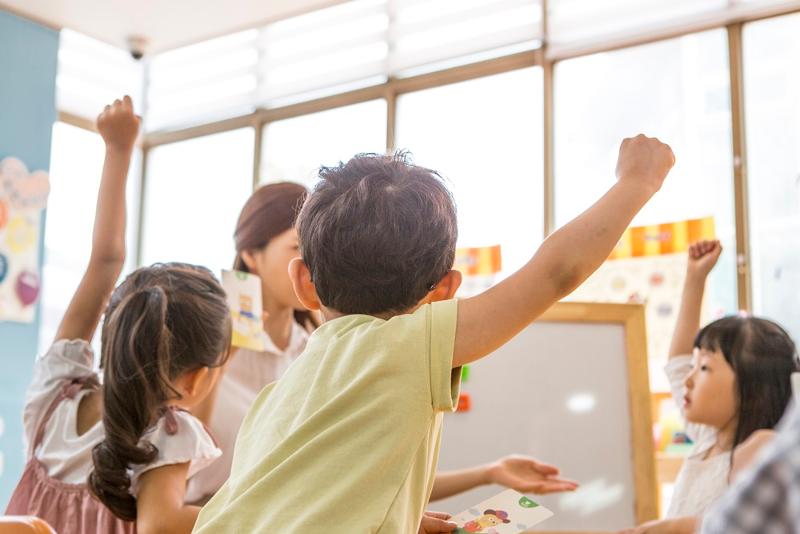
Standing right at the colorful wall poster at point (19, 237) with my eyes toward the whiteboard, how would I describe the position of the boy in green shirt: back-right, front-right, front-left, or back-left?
front-right

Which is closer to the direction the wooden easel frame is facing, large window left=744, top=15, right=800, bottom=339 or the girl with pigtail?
the girl with pigtail

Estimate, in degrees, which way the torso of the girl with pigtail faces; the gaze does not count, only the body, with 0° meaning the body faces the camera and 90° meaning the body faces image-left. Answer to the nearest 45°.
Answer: approximately 225°

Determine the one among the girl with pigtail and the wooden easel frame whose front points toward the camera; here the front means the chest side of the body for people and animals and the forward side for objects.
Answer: the wooden easel frame

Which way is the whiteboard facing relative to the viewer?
toward the camera

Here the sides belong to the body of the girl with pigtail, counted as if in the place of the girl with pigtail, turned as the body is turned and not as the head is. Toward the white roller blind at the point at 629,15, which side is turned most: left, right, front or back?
front

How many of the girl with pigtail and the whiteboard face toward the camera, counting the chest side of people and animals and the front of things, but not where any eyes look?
1

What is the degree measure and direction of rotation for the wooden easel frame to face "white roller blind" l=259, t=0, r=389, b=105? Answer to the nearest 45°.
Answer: approximately 135° to its right

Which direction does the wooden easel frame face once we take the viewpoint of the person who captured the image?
facing the viewer

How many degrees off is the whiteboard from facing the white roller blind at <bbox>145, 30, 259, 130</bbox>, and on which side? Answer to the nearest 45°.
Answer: approximately 135° to its right

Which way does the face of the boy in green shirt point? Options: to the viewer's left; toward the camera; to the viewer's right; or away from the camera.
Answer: away from the camera

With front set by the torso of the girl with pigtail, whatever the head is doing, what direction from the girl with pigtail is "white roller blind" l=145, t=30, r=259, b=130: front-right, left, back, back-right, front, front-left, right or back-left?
front-left

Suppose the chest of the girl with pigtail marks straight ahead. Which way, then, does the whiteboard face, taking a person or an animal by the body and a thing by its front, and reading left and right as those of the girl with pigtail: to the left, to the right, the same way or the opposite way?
the opposite way

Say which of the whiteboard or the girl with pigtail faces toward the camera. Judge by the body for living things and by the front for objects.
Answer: the whiteboard
